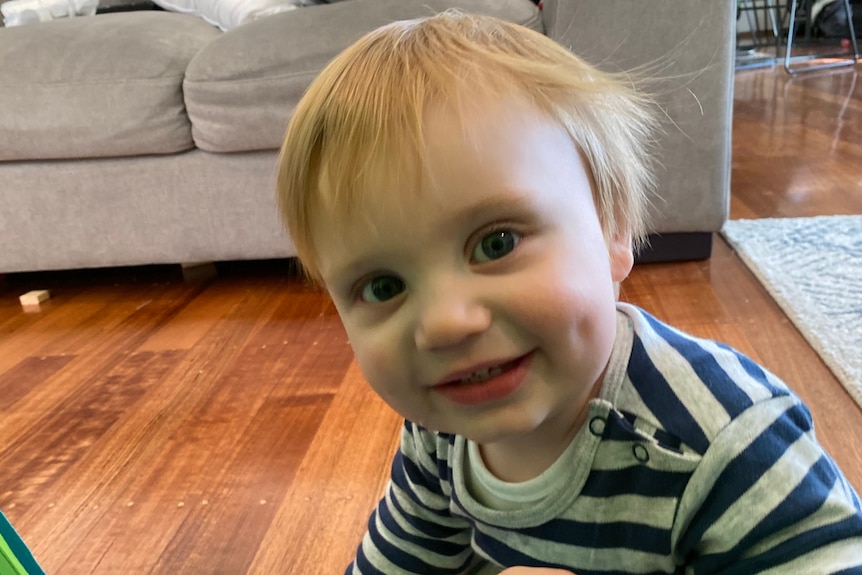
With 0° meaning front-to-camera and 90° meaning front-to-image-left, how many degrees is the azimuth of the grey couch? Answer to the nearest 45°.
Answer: approximately 0°

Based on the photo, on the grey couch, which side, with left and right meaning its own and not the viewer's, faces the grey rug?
left

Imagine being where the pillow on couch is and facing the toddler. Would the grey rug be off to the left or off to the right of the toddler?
left
